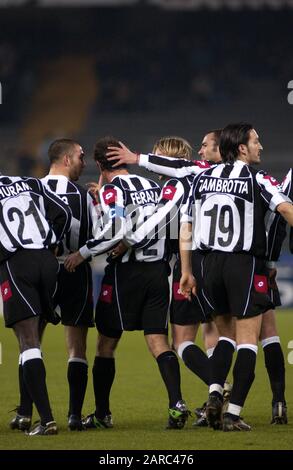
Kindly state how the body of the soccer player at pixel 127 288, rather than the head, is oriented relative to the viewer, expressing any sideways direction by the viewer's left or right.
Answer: facing away from the viewer and to the left of the viewer

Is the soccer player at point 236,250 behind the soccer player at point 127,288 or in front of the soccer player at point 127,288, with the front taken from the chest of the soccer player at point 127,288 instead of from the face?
behind
